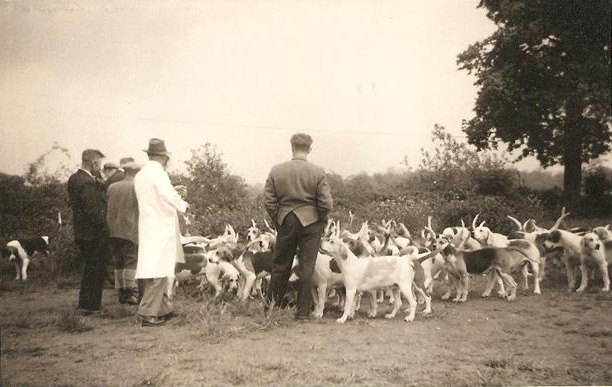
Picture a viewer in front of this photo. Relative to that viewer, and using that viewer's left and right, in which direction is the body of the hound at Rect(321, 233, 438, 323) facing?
facing to the left of the viewer

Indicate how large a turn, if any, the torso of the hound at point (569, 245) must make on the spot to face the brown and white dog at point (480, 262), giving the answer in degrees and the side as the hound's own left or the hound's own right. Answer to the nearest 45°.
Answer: approximately 45° to the hound's own left

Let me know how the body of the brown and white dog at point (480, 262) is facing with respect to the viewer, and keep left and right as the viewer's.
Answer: facing to the left of the viewer

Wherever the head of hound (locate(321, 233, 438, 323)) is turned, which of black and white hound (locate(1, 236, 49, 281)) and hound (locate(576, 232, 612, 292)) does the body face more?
the black and white hound

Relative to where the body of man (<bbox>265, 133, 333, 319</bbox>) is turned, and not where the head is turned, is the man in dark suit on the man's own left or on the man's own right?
on the man's own left

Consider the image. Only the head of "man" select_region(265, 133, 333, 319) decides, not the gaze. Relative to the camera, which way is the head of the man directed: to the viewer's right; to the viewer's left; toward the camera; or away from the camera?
away from the camera

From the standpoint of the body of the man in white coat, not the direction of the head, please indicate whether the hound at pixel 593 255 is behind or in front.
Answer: in front

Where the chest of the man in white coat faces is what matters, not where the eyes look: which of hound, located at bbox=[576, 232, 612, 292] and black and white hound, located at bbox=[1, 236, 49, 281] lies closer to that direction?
the hound

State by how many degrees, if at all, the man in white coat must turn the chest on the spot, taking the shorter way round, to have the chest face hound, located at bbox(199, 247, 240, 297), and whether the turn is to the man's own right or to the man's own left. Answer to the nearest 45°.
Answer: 0° — they already face it

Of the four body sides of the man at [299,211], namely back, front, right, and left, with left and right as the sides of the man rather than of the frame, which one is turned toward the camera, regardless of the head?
back

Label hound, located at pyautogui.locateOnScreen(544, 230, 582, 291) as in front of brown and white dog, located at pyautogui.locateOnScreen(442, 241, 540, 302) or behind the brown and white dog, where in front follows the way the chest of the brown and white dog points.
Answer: behind
